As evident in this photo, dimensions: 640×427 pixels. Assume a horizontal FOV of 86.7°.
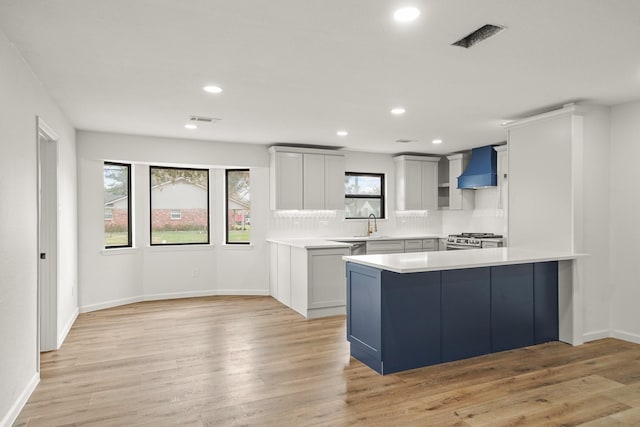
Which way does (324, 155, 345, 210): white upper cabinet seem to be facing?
toward the camera

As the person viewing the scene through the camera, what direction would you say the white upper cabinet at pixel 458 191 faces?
facing the viewer and to the left of the viewer

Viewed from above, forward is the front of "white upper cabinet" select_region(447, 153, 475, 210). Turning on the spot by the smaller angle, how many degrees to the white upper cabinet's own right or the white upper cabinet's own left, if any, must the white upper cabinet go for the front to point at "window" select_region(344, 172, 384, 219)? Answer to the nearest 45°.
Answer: approximately 45° to the white upper cabinet's own right

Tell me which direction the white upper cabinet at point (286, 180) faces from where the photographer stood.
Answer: facing the viewer

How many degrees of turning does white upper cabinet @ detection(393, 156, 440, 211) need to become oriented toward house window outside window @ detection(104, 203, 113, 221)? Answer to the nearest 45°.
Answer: approximately 90° to its right

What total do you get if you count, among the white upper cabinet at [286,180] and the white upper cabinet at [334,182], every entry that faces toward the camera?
2

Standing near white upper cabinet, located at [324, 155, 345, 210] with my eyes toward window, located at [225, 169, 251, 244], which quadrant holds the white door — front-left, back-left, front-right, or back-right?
front-left

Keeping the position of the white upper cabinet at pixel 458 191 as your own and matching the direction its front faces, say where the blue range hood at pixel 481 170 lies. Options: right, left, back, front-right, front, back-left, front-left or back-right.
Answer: left

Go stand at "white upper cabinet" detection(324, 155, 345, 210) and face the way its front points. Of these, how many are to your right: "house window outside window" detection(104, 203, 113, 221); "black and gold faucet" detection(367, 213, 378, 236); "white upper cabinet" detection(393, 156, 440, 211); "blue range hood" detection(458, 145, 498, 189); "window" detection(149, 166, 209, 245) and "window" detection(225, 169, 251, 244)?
3

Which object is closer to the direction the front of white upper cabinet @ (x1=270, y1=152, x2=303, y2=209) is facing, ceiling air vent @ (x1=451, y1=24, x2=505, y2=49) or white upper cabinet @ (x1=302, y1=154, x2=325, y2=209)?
the ceiling air vent

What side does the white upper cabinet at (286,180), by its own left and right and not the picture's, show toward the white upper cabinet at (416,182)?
left
